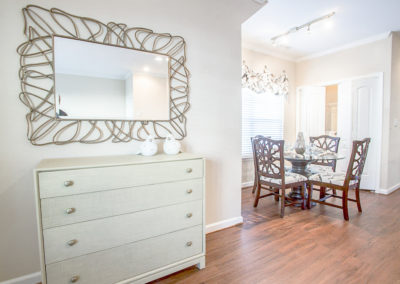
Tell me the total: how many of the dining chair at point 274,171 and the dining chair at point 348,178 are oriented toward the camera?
0

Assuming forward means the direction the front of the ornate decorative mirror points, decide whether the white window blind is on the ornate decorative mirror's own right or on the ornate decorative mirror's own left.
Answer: on the ornate decorative mirror's own left

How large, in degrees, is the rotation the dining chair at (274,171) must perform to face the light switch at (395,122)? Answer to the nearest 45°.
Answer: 0° — it already faces it

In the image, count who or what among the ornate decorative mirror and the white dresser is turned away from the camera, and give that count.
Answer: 0

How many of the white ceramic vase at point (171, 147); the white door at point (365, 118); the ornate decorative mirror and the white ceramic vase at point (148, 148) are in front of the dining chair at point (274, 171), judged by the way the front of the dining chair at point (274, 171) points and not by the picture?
1

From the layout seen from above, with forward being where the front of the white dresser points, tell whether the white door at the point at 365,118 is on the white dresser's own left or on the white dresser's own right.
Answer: on the white dresser's own left

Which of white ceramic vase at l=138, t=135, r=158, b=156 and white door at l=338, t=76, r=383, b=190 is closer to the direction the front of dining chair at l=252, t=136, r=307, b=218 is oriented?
the white door

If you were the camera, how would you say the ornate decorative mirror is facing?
facing the viewer and to the right of the viewer

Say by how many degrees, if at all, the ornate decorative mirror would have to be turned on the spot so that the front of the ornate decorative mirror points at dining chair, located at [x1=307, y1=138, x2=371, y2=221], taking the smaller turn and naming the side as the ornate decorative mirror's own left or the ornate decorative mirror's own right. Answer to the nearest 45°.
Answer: approximately 45° to the ornate decorative mirror's own left

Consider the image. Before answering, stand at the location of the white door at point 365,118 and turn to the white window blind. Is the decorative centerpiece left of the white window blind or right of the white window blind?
left

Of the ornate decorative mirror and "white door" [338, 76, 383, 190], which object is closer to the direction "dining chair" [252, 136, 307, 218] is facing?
the white door

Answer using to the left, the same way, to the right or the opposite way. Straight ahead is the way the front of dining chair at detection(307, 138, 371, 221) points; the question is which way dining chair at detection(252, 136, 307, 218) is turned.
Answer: to the right

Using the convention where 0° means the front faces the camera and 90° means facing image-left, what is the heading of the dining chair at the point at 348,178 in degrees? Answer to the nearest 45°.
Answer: approximately 135°

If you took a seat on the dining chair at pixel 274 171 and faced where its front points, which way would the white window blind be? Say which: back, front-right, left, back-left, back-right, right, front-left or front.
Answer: front-left

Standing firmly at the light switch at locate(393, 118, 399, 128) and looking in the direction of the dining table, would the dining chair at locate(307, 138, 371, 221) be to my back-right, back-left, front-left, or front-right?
front-left

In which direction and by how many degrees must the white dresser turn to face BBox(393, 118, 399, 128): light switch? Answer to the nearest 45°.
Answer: approximately 45° to its left
